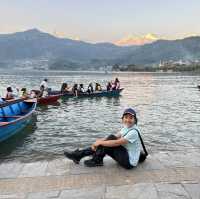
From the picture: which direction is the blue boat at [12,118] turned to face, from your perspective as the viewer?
facing away from the viewer and to the right of the viewer

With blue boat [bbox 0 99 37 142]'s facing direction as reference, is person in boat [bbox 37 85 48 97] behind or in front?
in front

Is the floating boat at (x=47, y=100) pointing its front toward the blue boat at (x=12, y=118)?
no

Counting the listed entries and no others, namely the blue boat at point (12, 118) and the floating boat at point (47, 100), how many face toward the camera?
0

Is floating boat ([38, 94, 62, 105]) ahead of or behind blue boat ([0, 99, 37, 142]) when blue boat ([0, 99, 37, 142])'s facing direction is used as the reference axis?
ahead
